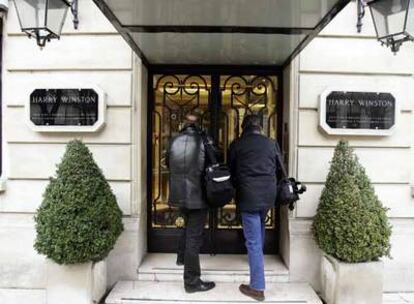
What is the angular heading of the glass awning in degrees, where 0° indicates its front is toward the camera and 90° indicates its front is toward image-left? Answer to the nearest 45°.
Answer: approximately 0°

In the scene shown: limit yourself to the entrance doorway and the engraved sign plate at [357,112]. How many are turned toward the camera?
2

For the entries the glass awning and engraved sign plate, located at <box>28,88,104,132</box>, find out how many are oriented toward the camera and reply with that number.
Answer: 2

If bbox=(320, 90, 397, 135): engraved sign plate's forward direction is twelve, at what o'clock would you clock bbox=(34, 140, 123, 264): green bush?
The green bush is roughly at 2 o'clock from the engraved sign plate.
